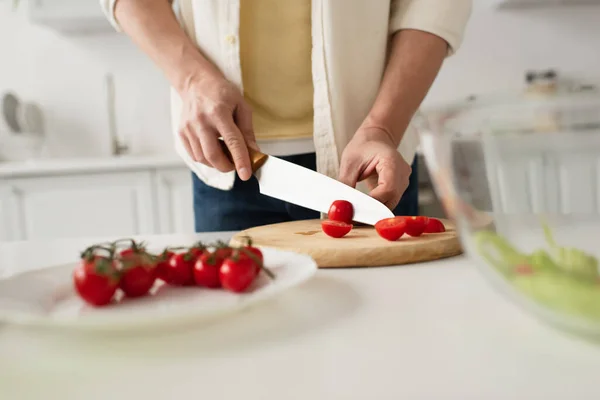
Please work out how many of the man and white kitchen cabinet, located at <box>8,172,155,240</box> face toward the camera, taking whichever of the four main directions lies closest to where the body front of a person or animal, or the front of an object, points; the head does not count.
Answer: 2

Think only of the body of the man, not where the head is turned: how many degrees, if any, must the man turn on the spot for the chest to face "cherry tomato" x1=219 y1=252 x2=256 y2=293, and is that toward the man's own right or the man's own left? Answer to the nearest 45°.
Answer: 0° — they already face it

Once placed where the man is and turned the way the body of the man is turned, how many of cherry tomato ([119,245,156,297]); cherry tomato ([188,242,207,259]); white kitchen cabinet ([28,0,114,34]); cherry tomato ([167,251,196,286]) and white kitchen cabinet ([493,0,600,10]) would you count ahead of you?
3

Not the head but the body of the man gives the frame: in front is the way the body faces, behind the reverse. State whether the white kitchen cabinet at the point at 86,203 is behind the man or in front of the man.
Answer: behind

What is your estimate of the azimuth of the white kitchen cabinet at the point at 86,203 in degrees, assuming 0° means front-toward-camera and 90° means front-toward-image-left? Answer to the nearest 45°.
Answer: approximately 0°

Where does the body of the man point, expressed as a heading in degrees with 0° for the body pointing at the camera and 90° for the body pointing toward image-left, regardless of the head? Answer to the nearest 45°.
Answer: approximately 0°

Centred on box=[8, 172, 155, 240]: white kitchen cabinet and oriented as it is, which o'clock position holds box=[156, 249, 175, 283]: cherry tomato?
The cherry tomato is roughly at 12 o'clock from the white kitchen cabinet.

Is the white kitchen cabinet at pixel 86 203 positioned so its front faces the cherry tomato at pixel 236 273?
yes

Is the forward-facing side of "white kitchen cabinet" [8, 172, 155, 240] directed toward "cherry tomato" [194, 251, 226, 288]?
yes
